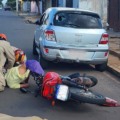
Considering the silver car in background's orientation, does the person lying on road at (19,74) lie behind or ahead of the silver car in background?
behind

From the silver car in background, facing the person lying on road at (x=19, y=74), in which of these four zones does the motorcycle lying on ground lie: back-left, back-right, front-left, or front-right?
front-left

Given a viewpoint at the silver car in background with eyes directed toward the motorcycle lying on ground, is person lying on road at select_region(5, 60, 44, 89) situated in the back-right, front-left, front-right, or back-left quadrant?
front-right

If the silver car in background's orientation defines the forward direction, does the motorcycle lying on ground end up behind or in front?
behind

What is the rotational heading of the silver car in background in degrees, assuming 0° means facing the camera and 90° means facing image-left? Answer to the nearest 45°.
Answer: approximately 180°
